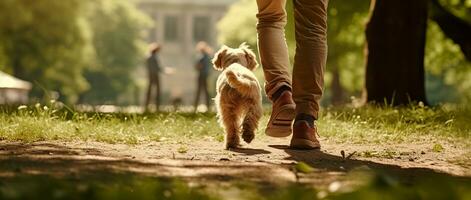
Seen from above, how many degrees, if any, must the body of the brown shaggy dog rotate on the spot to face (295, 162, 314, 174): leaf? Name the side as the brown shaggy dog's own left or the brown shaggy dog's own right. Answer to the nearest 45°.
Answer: approximately 180°

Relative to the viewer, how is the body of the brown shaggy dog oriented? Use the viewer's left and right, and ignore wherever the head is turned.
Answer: facing away from the viewer

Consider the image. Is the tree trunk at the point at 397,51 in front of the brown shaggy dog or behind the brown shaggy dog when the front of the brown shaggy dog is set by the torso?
in front

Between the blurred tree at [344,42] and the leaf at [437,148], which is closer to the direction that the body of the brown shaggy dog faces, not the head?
the blurred tree

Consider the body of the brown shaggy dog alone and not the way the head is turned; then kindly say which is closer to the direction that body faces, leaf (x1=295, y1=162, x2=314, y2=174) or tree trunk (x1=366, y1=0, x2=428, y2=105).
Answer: the tree trunk

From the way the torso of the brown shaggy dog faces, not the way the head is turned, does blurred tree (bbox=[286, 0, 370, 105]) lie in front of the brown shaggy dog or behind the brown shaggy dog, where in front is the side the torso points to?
in front

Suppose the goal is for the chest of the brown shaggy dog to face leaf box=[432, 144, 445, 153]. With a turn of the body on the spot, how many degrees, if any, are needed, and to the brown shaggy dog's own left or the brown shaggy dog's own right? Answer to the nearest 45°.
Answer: approximately 90° to the brown shaggy dog's own right

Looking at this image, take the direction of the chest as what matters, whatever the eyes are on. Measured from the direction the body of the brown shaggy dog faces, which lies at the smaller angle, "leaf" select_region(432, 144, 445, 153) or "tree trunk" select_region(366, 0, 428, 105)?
the tree trunk
